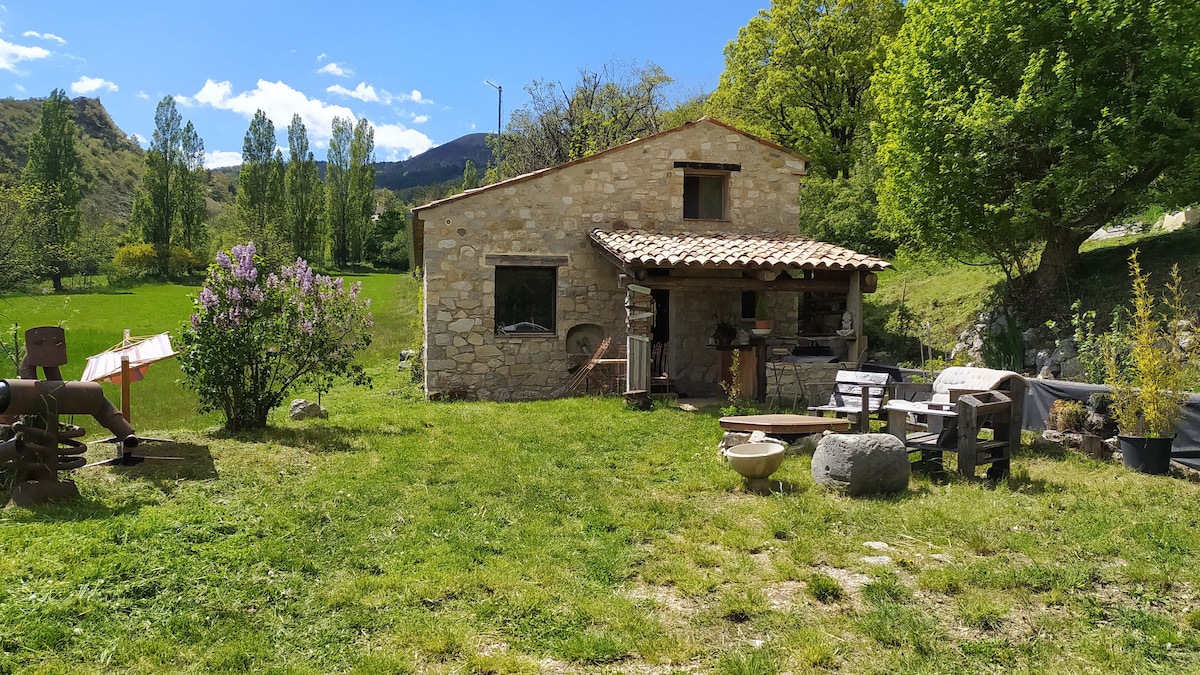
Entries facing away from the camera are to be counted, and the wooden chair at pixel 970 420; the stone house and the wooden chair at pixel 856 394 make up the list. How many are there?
0

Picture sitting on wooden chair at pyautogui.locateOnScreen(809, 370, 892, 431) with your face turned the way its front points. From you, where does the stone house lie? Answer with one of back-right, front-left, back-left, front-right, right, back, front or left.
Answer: right

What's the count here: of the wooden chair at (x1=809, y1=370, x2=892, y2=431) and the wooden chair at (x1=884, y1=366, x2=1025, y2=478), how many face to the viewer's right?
0

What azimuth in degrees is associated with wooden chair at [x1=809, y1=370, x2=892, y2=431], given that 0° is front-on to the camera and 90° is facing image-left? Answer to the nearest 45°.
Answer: approximately 45°

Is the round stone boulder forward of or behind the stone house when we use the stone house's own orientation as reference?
forward

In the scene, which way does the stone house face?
toward the camera

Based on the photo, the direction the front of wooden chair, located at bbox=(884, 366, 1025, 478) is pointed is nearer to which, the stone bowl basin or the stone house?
the stone bowl basin

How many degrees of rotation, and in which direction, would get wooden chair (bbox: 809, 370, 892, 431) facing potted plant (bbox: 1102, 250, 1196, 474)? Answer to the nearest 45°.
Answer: approximately 135° to its left

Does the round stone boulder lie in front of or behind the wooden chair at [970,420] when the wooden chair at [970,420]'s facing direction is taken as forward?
in front

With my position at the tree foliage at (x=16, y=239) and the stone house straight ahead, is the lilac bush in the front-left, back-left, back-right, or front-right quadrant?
front-right

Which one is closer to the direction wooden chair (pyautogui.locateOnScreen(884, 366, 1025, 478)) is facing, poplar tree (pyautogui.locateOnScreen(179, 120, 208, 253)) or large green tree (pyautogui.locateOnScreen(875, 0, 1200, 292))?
the poplar tree

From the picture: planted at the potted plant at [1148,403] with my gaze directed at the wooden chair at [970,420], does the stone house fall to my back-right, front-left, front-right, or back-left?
front-right

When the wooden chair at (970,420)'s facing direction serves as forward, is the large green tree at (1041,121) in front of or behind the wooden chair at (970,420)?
behind

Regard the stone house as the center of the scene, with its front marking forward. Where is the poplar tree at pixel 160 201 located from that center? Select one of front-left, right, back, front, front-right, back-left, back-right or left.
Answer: back-right
